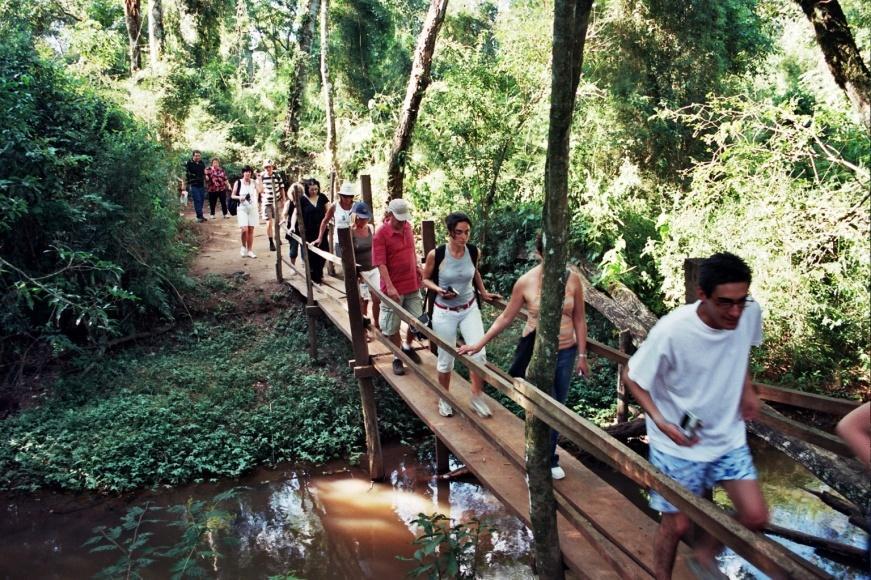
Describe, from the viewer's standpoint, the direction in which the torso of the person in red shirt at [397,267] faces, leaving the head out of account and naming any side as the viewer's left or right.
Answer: facing the viewer and to the right of the viewer

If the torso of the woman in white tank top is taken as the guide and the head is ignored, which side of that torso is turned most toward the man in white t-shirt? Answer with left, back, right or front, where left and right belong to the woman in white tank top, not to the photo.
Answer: front

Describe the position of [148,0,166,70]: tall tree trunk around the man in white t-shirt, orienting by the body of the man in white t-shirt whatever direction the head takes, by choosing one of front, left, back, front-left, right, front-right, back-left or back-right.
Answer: back

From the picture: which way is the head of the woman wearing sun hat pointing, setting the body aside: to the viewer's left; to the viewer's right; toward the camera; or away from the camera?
toward the camera

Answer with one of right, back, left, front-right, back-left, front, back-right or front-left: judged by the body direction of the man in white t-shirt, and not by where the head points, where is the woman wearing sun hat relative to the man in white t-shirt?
back

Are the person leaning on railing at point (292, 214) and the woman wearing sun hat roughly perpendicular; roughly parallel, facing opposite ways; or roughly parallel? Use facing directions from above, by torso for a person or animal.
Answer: roughly parallel

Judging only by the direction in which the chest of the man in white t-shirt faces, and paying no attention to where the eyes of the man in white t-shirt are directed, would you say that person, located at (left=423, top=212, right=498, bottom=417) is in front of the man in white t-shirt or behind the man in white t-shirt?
behind

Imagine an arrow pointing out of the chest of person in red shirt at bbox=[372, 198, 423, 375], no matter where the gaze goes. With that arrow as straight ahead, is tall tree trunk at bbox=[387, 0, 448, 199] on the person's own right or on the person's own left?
on the person's own left

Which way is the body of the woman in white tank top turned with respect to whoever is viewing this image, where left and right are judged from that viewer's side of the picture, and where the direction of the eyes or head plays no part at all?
facing the viewer

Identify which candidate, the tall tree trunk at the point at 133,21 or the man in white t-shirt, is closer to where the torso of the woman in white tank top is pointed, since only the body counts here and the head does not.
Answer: the man in white t-shirt

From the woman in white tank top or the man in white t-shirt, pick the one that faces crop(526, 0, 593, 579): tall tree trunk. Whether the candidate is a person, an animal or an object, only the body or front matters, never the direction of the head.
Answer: the woman in white tank top

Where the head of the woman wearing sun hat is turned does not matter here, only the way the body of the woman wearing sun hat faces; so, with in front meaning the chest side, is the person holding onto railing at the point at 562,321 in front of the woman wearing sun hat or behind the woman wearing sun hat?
in front

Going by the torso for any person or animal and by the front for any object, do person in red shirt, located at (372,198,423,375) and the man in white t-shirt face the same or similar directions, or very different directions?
same or similar directions
